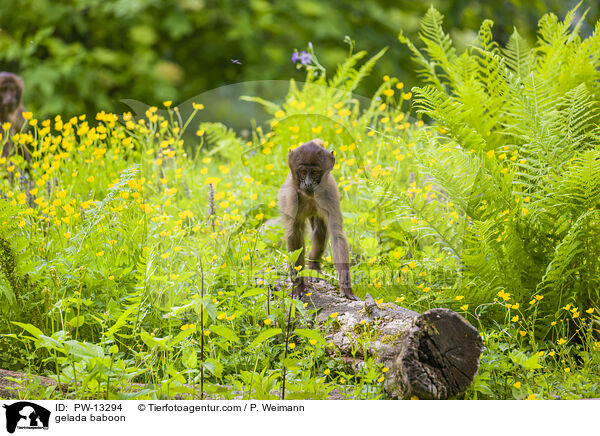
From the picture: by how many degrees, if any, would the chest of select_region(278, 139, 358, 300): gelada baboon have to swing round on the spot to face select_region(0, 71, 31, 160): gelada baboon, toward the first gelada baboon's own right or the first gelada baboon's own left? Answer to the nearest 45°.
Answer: approximately 135° to the first gelada baboon's own right

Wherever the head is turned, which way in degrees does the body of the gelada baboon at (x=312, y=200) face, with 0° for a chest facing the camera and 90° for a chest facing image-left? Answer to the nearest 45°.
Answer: approximately 0°

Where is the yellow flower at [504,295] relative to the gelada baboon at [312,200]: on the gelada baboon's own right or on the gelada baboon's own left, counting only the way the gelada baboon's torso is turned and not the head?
on the gelada baboon's own left
